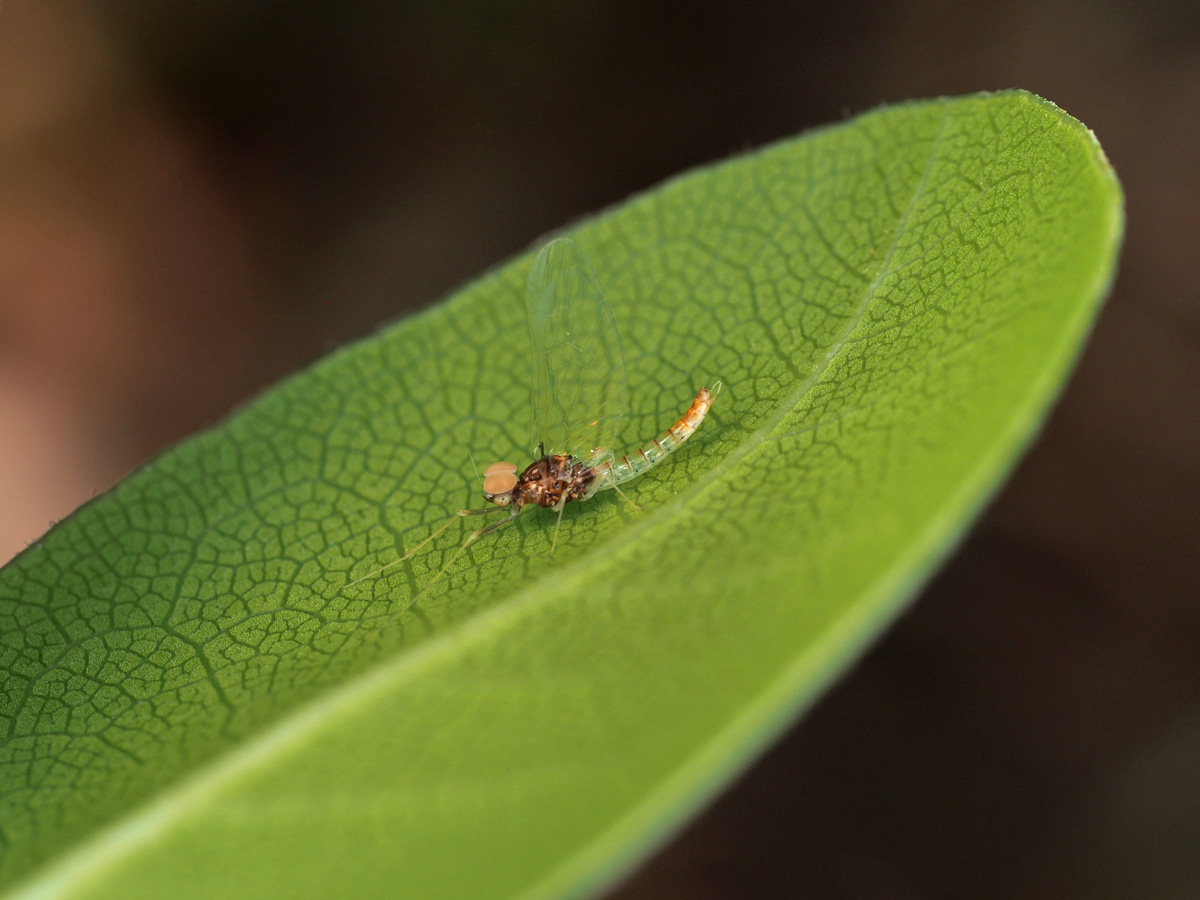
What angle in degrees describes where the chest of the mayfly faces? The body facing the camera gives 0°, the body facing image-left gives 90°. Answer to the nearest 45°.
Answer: approximately 90°
